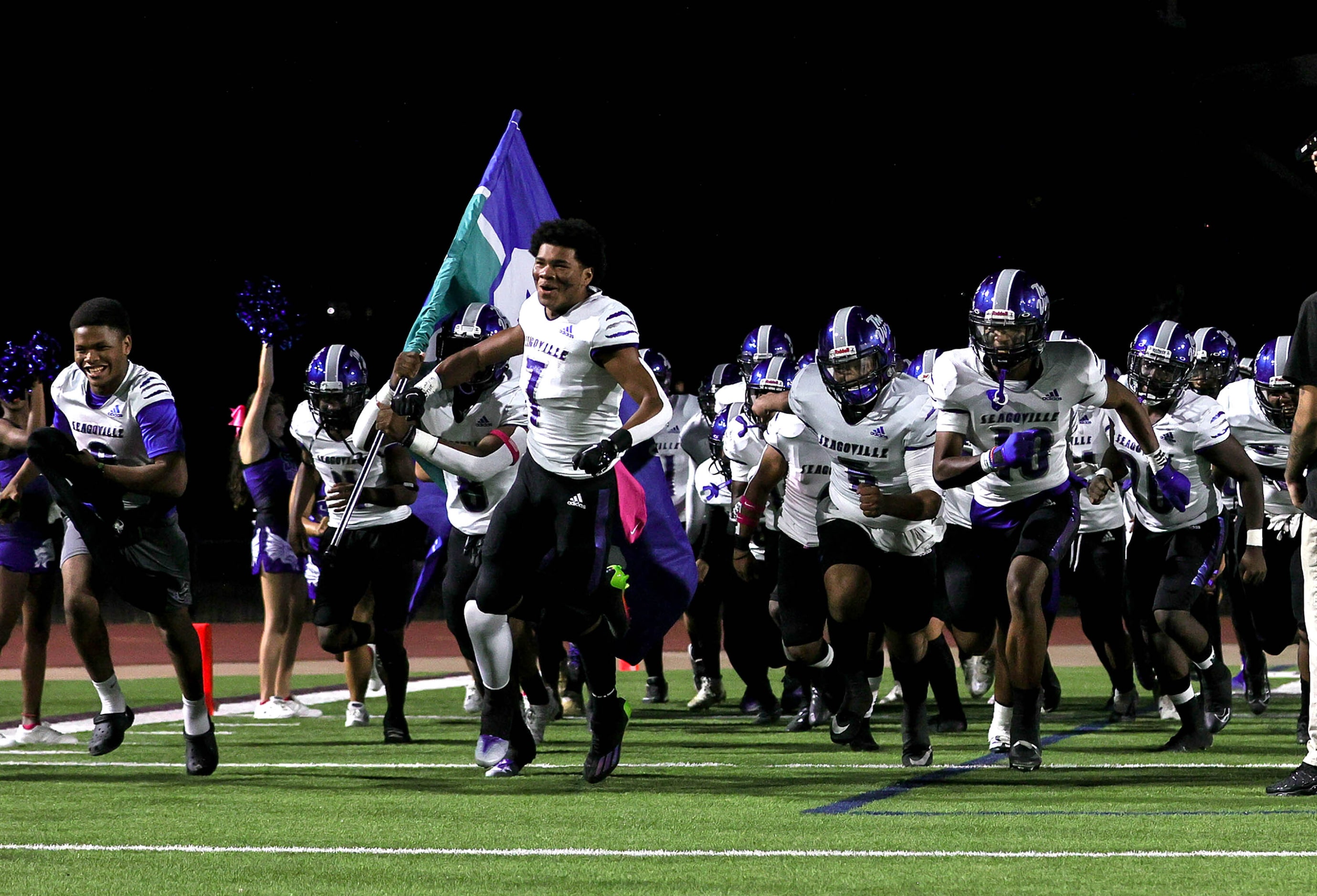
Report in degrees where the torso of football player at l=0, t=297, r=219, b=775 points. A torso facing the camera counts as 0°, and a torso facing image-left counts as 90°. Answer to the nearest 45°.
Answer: approximately 45°

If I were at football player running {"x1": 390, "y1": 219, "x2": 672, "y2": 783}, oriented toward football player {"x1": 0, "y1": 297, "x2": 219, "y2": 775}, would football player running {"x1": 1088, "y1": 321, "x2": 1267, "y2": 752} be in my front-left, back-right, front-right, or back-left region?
back-right

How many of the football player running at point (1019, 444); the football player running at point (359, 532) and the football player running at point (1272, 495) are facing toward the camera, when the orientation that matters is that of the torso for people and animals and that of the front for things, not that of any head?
3

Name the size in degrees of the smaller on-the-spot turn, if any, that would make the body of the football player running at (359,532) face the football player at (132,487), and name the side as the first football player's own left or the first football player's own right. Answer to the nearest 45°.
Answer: approximately 45° to the first football player's own right

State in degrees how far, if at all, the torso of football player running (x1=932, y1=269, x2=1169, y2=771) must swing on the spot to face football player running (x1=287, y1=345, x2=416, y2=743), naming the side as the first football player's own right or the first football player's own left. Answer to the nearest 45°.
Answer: approximately 90° to the first football player's own right

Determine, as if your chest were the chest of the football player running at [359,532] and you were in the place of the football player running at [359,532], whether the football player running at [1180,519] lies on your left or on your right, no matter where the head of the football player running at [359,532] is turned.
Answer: on your left
